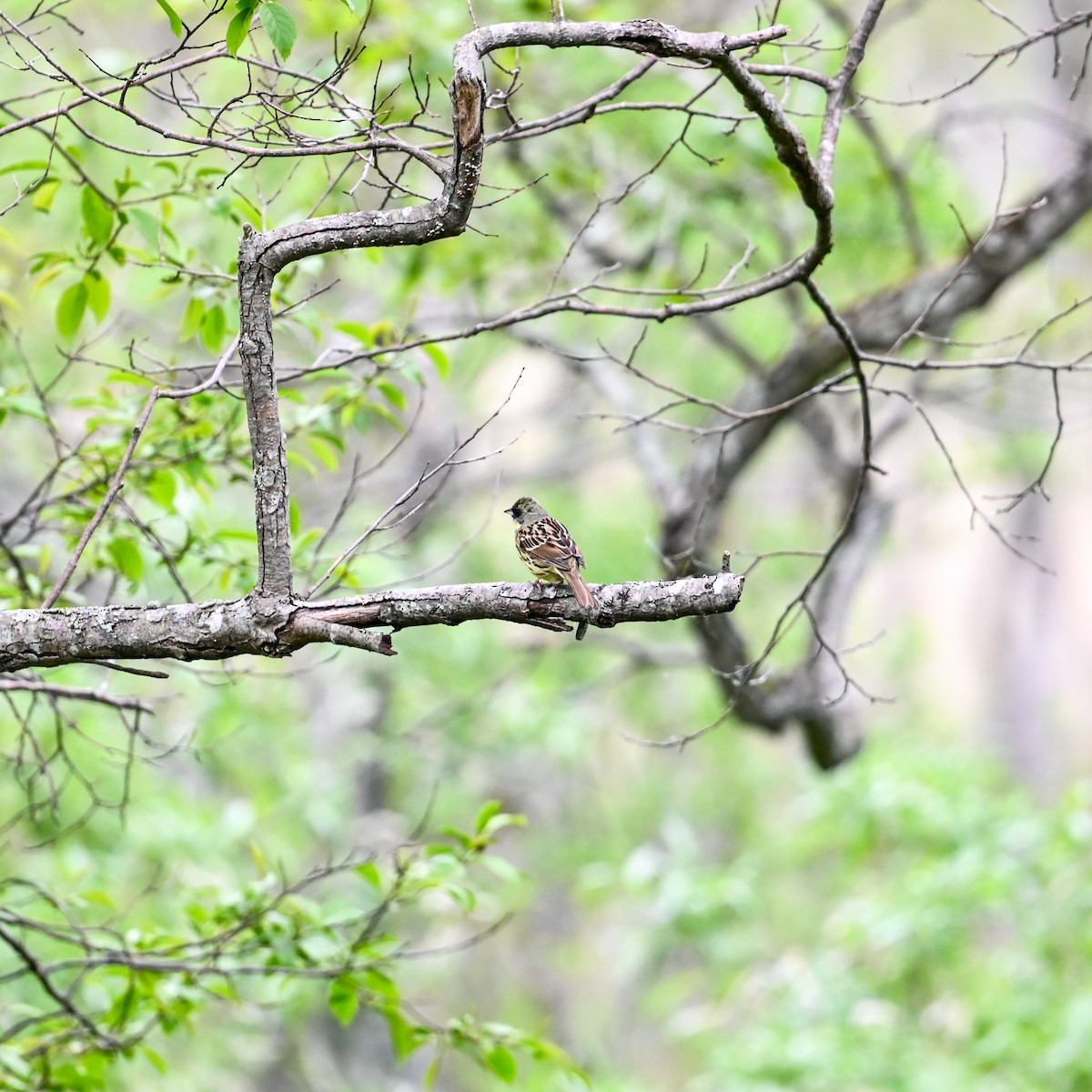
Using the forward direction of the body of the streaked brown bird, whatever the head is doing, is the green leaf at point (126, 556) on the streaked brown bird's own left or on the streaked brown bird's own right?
on the streaked brown bird's own left

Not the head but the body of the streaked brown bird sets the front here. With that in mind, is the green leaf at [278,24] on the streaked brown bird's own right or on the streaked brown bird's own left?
on the streaked brown bird's own left

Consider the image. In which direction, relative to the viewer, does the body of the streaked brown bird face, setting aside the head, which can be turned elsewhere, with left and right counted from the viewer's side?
facing away from the viewer and to the left of the viewer

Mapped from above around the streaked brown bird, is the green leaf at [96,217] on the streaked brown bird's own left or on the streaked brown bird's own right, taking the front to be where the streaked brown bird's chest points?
on the streaked brown bird's own left
